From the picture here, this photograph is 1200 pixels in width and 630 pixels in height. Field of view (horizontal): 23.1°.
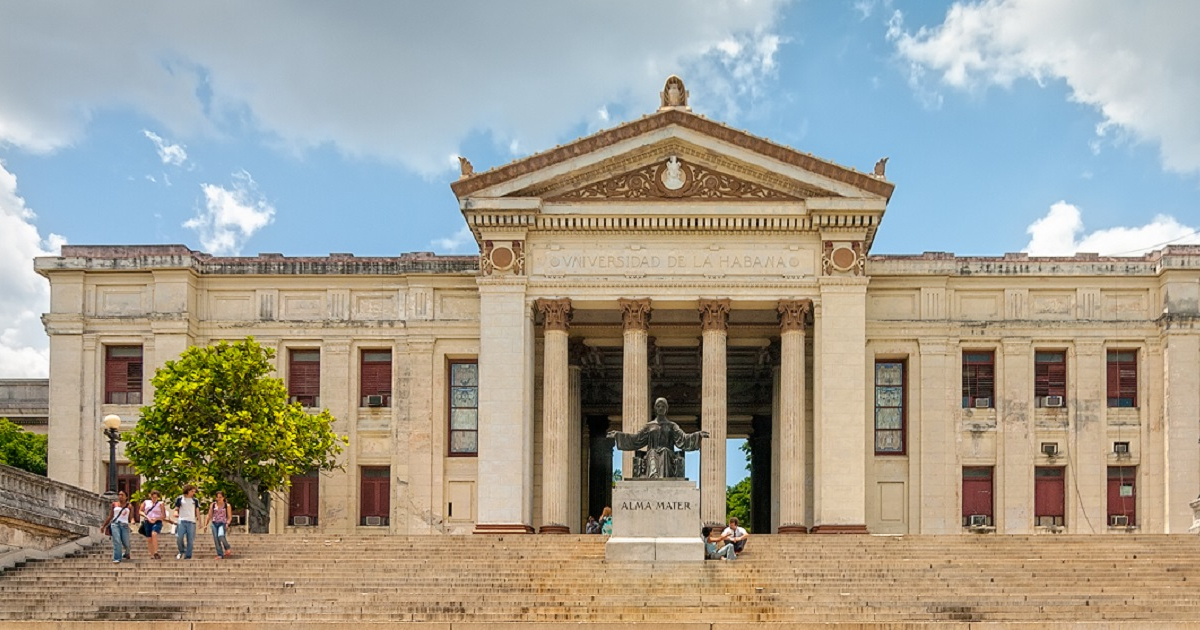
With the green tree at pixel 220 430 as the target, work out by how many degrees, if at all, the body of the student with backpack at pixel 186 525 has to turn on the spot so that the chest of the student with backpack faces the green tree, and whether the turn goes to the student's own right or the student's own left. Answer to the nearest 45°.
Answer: approximately 180°

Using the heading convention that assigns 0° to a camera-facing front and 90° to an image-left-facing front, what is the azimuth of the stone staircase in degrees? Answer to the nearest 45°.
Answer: approximately 0°

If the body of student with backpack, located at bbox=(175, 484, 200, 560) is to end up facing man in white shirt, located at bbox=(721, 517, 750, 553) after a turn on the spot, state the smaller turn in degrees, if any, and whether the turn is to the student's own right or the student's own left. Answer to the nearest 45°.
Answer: approximately 90° to the student's own left

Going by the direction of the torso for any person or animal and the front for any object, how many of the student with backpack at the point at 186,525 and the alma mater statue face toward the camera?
2
